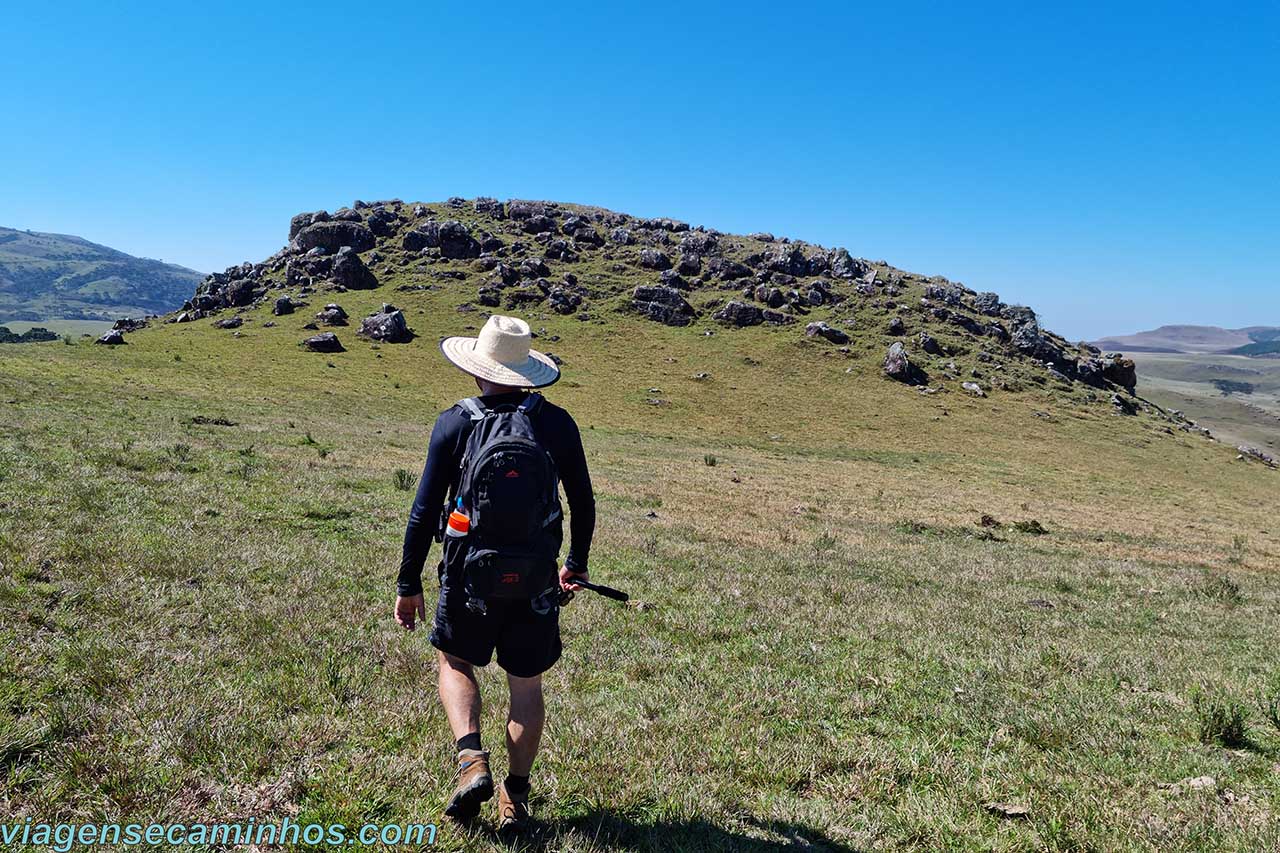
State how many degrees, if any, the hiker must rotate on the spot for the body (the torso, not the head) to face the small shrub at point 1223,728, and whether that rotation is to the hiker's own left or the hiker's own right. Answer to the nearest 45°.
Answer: approximately 90° to the hiker's own right

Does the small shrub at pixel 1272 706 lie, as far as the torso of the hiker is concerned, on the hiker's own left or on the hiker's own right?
on the hiker's own right

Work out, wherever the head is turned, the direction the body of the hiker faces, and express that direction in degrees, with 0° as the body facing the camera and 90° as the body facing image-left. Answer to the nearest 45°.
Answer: approximately 180°

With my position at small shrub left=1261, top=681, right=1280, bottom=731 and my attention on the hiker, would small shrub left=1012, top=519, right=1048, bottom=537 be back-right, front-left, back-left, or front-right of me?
back-right

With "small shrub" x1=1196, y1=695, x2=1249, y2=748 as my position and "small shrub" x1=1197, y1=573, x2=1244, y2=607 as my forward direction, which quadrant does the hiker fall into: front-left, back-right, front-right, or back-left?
back-left

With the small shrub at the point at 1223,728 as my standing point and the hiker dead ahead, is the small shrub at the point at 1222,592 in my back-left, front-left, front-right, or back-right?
back-right
